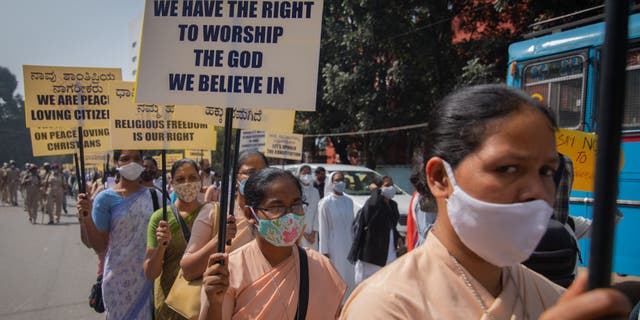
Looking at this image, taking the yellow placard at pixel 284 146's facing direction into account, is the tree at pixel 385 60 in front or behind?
behind

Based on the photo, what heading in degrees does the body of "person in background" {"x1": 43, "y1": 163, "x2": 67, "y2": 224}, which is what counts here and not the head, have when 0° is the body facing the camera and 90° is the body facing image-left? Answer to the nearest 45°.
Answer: approximately 0°

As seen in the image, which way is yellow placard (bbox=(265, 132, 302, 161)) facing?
toward the camera

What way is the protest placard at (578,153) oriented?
toward the camera

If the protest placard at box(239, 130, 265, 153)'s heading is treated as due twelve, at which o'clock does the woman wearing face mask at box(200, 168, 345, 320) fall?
The woman wearing face mask is roughly at 12 o'clock from the protest placard.

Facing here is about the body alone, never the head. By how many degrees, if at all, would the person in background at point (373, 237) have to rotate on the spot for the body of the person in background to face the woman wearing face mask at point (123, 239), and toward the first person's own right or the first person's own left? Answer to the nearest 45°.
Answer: approximately 90° to the first person's own right

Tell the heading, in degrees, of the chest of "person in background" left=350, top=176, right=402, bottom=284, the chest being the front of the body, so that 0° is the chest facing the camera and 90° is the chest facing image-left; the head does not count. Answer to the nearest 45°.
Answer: approximately 315°

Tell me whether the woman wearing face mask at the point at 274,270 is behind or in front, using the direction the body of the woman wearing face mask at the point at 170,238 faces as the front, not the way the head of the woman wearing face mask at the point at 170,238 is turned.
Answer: in front

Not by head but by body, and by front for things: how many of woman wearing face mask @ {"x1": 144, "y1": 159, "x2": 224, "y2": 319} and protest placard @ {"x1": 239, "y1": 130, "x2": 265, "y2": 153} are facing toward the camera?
2
